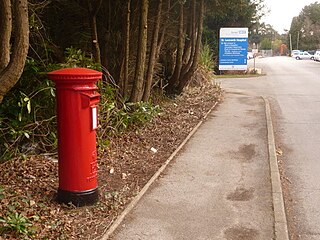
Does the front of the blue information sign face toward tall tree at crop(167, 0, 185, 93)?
yes

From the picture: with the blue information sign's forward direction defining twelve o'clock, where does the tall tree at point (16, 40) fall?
The tall tree is roughly at 12 o'clock from the blue information sign.

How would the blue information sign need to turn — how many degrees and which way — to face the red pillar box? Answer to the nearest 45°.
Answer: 0° — it already faces it

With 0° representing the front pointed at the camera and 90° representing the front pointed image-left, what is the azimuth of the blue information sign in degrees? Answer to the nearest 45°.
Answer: approximately 0°
